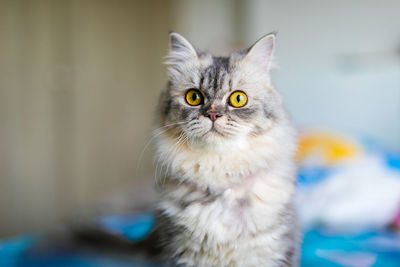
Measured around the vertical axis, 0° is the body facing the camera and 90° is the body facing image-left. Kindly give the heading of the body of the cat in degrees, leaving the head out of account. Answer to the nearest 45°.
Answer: approximately 0°
